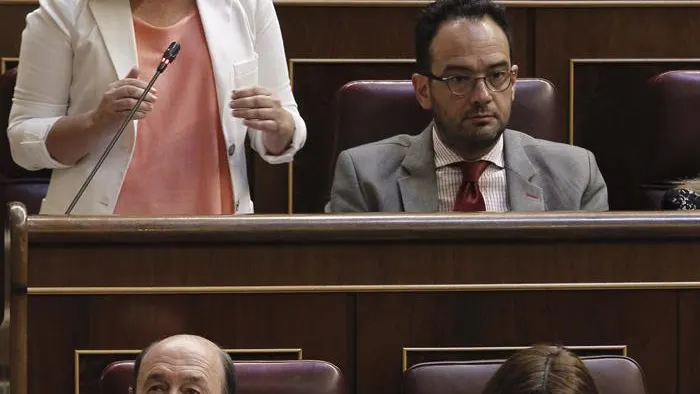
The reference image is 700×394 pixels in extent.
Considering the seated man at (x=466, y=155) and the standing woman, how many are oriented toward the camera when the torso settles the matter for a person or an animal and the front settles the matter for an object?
2
